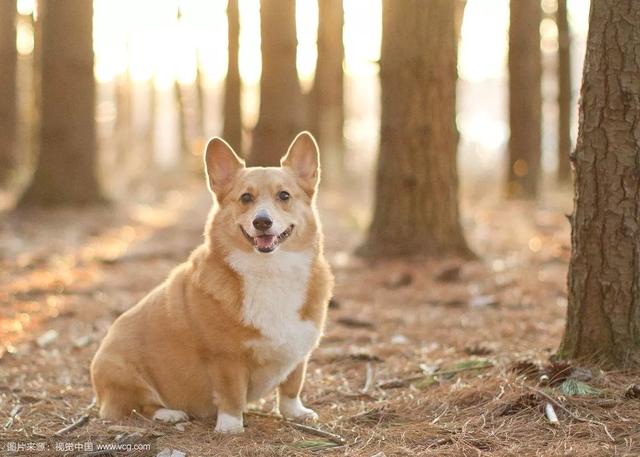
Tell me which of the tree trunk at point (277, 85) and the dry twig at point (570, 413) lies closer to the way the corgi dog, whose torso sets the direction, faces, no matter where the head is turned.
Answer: the dry twig

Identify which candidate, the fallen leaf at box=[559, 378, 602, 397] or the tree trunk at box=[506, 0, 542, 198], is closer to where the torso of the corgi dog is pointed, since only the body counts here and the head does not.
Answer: the fallen leaf

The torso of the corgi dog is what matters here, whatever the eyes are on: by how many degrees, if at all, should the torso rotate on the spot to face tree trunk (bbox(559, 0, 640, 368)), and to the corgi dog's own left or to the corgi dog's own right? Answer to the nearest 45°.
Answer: approximately 45° to the corgi dog's own left

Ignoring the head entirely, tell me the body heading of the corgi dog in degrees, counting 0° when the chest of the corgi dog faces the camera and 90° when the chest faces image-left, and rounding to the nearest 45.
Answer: approximately 315°

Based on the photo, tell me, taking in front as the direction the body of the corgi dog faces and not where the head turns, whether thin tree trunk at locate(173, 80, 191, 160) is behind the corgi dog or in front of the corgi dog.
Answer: behind

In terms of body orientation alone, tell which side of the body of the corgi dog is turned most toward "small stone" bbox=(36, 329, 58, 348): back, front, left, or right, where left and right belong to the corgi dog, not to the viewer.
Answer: back

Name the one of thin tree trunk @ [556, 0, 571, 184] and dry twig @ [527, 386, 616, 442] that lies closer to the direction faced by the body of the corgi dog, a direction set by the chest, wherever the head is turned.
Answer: the dry twig

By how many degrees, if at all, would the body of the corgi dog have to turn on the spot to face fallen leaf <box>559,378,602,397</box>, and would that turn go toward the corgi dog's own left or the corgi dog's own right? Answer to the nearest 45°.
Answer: approximately 45° to the corgi dog's own left

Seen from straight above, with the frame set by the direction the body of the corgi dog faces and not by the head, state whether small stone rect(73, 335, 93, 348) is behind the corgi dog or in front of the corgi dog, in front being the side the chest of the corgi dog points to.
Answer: behind

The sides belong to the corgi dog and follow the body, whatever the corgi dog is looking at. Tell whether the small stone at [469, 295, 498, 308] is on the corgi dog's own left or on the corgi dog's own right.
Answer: on the corgi dog's own left

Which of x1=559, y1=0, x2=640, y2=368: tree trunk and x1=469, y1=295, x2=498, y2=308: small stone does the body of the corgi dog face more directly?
the tree trunk

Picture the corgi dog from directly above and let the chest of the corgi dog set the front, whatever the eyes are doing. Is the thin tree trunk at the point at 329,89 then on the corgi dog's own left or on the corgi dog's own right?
on the corgi dog's own left

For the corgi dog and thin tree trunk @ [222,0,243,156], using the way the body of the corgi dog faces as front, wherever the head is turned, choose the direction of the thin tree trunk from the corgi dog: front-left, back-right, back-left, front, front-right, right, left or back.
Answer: back-left

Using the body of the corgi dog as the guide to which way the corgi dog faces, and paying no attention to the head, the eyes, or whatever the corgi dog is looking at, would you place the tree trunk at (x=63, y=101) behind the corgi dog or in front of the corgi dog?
behind
